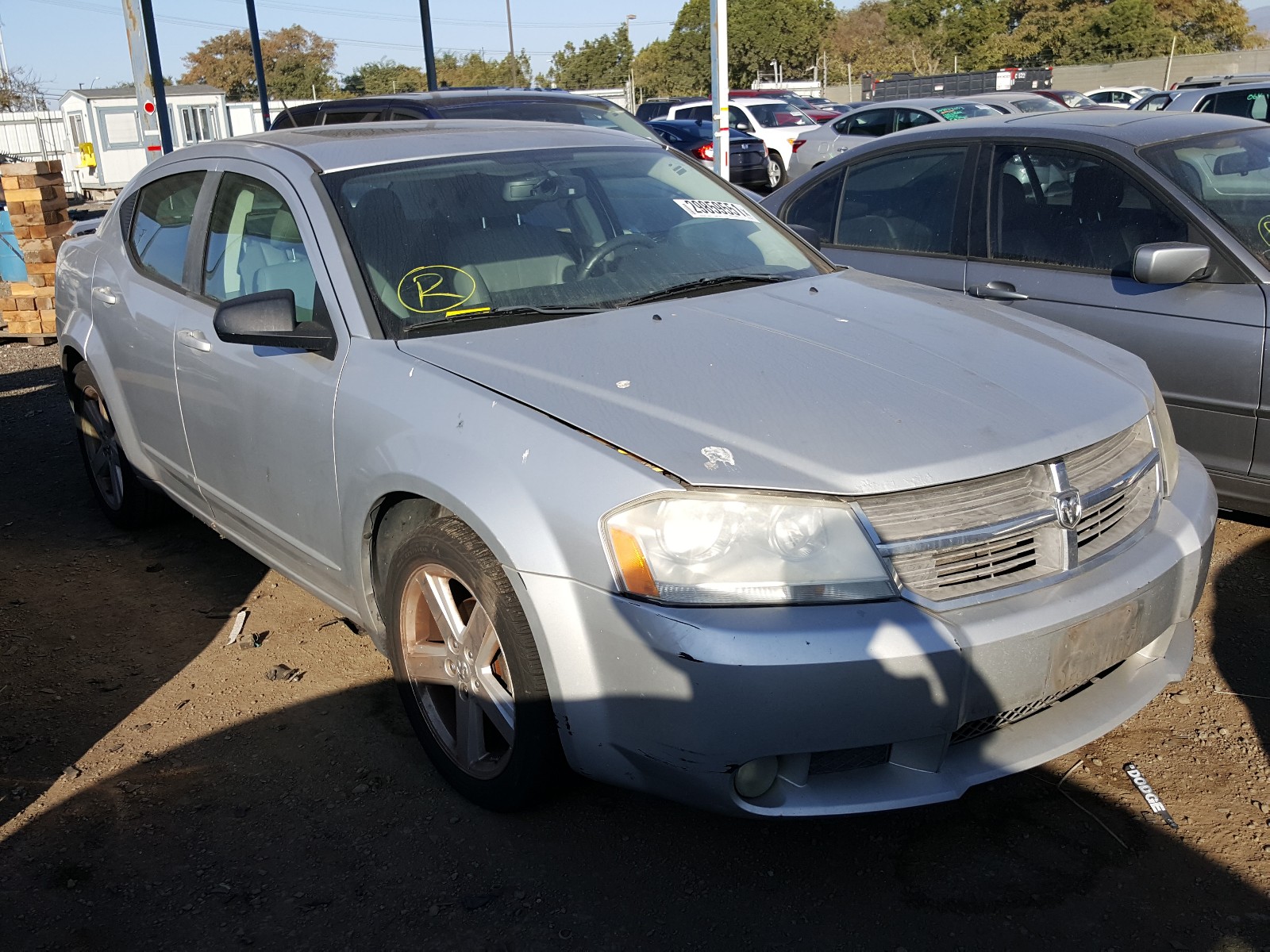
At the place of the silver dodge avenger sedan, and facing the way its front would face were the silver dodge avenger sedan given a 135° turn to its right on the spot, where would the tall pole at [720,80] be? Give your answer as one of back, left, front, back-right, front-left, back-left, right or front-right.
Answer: right

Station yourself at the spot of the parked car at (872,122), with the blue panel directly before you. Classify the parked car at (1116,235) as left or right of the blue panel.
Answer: left

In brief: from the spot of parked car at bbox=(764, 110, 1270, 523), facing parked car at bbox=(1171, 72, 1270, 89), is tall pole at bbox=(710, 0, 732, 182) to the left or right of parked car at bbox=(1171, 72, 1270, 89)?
left

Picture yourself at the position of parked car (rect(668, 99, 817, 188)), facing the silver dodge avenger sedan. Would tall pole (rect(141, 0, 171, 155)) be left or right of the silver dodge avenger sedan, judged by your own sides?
right

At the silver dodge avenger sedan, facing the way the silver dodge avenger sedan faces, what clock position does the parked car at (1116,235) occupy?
The parked car is roughly at 9 o'clock from the silver dodge avenger sedan.
